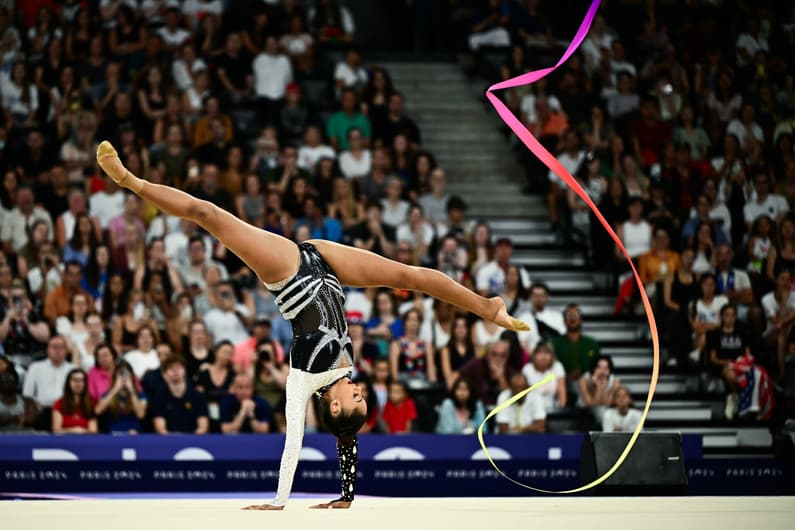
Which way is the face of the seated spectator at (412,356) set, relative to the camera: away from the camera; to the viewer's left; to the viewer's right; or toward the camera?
toward the camera

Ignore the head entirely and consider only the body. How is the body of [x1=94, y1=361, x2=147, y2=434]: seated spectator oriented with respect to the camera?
toward the camera

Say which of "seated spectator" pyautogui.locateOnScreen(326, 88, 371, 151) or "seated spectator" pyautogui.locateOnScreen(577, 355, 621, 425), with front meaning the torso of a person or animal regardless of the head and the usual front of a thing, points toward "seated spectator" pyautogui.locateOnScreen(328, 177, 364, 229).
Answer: "seated spectator" pyautogui.locateOnScreen(326, 88, 371, 151)

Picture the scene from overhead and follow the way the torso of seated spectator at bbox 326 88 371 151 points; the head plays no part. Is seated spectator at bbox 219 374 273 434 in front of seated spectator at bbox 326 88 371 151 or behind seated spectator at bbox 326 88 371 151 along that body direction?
in front

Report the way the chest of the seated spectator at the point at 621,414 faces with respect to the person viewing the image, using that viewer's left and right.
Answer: facing the viewer

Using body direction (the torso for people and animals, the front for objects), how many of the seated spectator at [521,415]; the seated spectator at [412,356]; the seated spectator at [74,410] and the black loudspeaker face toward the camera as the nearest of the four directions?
4

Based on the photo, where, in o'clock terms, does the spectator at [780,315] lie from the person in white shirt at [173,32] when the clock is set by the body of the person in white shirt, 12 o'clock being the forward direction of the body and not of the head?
The spectator is roughly at 10 o'clock from the person in white shirt.

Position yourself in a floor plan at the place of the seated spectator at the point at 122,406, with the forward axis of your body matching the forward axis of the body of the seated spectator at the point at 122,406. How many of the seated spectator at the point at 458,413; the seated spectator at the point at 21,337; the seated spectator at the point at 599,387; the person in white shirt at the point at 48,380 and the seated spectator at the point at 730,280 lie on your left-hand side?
3

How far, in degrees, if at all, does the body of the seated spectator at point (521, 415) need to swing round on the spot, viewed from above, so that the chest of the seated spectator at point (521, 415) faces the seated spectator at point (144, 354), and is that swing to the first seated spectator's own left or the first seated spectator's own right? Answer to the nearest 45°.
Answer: approximately 90° to the first seated spectator's own right

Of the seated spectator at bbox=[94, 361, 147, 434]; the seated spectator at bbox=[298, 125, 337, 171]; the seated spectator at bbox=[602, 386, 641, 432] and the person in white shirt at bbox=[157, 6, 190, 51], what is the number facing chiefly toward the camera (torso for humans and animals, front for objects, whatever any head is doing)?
4

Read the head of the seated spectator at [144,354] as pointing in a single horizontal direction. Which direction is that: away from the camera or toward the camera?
toward the camera

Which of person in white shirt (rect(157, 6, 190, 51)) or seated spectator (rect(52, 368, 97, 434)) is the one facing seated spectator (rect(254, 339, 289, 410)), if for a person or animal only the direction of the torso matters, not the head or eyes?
the person in white shirt

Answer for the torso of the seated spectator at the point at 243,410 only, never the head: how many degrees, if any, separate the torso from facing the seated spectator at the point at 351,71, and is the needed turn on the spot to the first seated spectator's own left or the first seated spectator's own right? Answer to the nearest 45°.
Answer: approximately 180°

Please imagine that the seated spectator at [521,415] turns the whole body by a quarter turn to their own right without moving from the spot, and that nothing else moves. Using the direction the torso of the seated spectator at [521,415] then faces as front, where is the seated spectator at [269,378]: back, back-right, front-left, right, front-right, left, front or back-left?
front

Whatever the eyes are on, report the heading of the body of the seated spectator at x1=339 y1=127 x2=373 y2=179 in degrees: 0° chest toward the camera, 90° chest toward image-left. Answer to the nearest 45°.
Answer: approximately 0°

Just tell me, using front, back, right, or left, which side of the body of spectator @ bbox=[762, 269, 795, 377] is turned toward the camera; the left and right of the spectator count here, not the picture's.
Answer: front

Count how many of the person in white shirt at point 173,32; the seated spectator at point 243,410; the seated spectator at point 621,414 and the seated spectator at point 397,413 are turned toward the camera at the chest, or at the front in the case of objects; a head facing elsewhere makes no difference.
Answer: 4

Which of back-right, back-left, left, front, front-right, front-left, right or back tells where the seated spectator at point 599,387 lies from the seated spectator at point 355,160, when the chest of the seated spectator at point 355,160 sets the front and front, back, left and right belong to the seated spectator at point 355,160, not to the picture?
front-left

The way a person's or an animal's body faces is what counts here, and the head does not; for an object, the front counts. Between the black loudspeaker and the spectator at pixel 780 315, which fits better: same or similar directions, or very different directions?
same or similar directions

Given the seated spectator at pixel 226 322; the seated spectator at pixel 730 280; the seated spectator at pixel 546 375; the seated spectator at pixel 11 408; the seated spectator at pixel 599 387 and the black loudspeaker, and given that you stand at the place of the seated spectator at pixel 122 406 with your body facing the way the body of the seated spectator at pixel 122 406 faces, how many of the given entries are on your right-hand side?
1
